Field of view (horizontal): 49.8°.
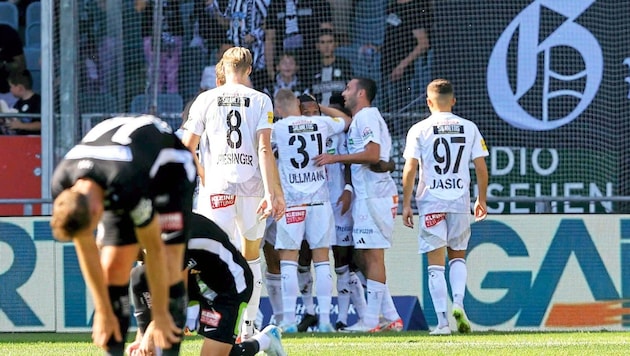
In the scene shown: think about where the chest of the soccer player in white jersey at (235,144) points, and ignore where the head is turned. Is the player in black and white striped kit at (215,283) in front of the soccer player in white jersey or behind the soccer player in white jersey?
behind

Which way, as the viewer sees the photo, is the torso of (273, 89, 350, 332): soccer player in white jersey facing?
away from the camera

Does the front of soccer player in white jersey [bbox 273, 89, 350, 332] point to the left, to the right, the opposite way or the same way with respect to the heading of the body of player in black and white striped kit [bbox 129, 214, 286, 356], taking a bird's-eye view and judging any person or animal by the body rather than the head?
to the right

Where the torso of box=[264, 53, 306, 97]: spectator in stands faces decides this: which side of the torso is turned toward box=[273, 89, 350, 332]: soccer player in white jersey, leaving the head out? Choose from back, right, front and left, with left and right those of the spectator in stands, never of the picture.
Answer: front

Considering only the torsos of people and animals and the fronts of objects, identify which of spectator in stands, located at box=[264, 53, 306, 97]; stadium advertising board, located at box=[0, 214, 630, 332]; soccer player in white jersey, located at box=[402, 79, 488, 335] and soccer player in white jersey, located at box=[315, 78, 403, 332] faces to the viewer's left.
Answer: soccer player in white jersey, located at box=[315, 78, 403, 332]

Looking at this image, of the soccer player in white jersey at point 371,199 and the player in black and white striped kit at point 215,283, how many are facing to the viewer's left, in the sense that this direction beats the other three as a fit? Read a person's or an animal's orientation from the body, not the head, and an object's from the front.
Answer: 2

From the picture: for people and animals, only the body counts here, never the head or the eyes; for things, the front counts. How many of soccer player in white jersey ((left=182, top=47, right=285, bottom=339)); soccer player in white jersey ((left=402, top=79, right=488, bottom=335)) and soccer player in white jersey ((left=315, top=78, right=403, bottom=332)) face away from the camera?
2

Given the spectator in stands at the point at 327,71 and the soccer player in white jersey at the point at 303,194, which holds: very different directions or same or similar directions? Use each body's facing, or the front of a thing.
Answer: very different directions

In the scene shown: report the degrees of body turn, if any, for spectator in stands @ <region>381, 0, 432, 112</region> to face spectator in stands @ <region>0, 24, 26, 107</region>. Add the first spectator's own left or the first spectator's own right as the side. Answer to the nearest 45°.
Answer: approximately 45° to the first spectator's own right

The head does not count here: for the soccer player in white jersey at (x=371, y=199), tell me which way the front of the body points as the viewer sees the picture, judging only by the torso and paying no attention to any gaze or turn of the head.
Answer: to the viewer's left

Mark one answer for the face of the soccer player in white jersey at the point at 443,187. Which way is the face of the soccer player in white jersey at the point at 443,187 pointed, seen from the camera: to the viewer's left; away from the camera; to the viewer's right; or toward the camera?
away from the camera

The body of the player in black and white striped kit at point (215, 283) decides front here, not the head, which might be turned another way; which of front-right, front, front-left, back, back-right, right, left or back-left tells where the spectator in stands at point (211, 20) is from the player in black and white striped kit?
right
